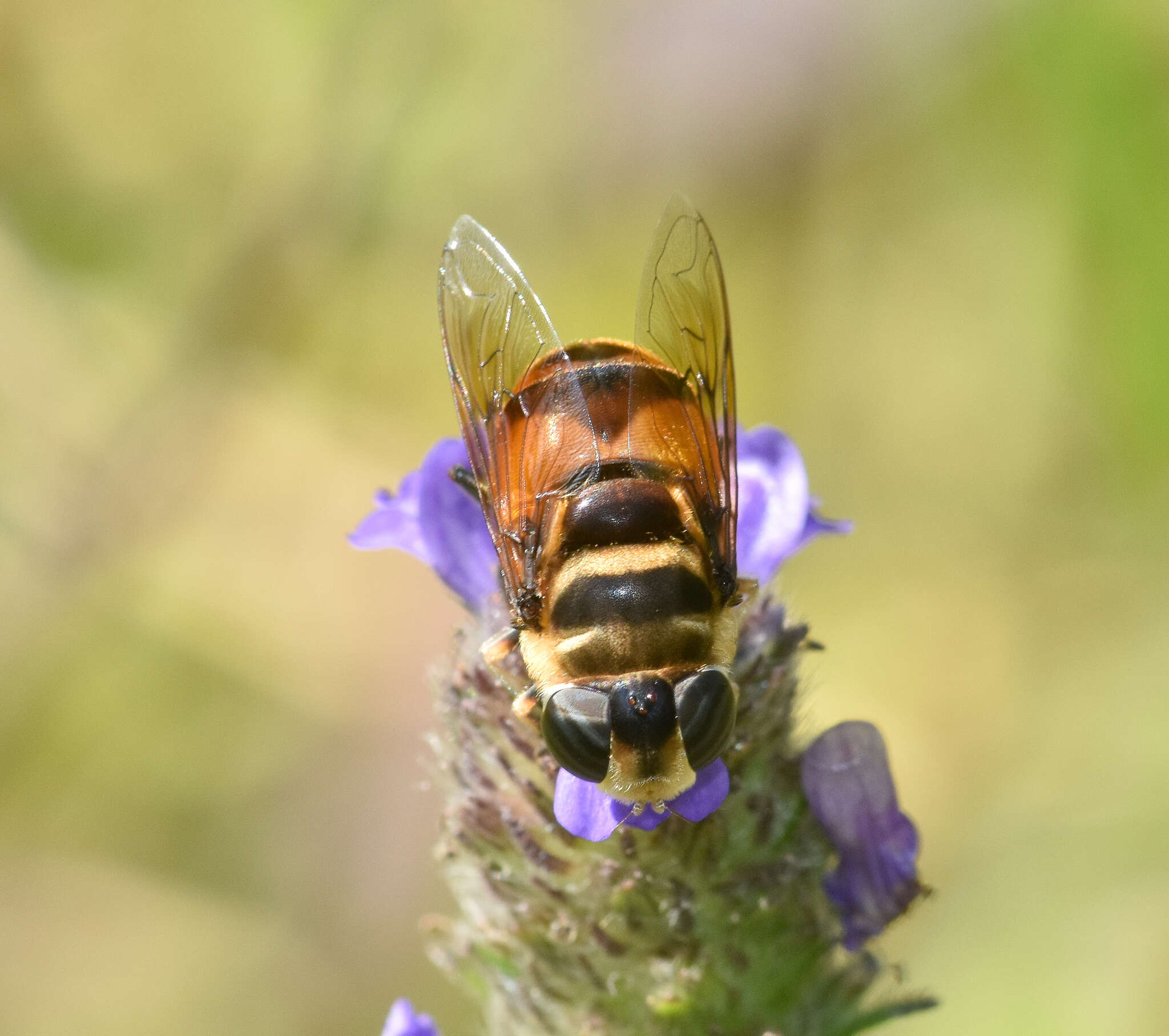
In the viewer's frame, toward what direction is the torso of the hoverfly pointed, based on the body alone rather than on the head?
toward the camera
